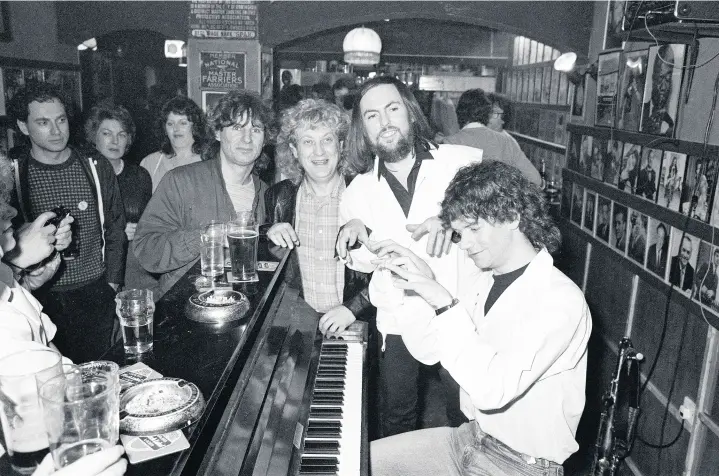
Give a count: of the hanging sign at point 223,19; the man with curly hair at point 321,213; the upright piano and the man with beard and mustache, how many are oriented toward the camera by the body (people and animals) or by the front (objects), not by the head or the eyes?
3

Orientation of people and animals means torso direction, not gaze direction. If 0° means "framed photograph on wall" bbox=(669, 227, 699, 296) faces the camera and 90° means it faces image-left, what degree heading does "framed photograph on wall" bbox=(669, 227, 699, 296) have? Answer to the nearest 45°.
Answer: approximately 45°

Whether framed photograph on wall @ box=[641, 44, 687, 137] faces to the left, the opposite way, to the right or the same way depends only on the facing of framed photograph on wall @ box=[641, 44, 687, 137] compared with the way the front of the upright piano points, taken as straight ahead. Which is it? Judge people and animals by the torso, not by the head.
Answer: the opposite way

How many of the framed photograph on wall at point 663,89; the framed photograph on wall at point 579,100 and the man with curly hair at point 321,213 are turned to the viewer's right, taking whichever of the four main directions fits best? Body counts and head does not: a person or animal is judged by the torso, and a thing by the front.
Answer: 0

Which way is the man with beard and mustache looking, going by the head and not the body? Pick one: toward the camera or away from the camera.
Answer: toward the camera

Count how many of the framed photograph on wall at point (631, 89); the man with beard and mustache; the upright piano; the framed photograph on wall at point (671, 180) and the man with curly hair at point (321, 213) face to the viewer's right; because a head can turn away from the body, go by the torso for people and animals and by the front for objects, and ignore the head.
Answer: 1

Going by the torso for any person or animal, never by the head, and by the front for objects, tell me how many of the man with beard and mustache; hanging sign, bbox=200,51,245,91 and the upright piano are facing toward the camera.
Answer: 2

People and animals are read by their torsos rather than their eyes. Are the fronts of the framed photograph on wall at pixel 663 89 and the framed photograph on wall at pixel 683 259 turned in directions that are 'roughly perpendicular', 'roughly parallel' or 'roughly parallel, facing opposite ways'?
roughly parallel

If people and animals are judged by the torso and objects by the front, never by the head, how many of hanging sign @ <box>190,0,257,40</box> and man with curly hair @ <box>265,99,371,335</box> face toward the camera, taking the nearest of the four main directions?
2

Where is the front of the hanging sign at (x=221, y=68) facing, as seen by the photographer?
facing the viewer

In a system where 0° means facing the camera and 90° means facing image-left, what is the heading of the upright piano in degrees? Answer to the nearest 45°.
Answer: approximately 270°

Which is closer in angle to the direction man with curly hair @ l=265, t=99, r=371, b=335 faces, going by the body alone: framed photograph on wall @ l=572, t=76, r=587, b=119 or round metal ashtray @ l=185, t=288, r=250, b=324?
the round metal ashtray

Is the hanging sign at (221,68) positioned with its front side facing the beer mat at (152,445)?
yes

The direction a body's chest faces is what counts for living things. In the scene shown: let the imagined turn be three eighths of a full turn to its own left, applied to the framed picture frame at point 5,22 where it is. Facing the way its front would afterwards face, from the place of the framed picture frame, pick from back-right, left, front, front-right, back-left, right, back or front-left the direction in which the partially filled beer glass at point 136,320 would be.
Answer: back-right

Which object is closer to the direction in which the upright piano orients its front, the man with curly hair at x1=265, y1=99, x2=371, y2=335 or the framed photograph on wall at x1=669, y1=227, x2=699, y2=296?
the framed photograph on wall

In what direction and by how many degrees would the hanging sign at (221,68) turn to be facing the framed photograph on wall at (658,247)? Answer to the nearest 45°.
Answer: approximately 45° to its left

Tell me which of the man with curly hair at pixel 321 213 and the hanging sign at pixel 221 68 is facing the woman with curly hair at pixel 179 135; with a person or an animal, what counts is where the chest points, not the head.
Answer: the hanging sign

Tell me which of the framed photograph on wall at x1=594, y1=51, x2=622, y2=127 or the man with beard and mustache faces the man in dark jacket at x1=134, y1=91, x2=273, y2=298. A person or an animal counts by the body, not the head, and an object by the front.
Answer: the framed photograph on wall
